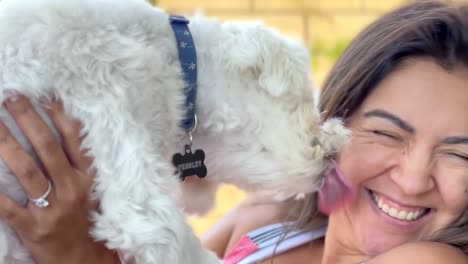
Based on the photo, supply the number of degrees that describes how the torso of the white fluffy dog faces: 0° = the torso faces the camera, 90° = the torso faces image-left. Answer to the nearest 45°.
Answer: approximately 270°
